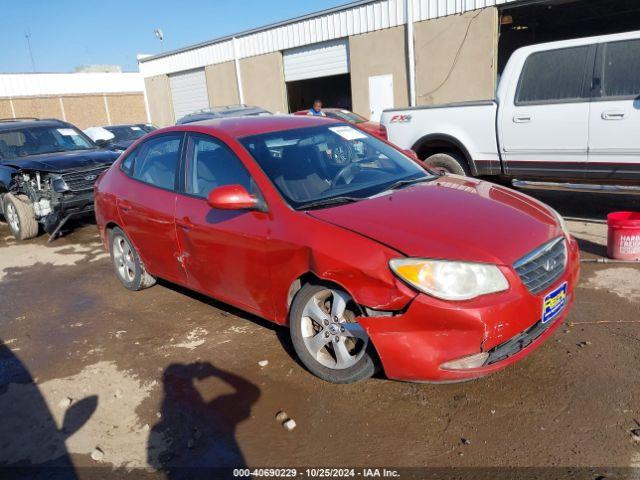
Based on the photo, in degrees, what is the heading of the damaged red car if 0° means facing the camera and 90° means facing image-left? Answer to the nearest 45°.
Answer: approximately 315°

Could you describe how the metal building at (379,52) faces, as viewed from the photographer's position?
facing the viewer and to the left of the viewer

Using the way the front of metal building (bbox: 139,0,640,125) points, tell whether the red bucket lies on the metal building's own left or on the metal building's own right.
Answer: on the metal building's own left

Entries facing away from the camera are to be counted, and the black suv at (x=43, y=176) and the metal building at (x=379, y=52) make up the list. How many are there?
0

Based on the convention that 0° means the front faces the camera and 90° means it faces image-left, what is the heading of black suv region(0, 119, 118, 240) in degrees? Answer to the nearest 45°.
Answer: approximately 315°

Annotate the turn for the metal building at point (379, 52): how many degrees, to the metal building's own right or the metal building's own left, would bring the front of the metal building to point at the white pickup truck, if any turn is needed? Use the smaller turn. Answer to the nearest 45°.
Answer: approximately 45° to the metal building's own left

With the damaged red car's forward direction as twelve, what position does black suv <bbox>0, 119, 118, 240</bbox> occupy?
The black suv is roughly at 6 o'clock from the damaged red car.

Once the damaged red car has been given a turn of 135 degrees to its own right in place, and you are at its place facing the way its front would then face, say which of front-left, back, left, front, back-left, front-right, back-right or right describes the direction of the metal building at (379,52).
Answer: right

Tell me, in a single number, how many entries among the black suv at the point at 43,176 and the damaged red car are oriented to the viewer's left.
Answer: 0

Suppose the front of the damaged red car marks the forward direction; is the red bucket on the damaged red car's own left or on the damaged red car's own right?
on the damaged red car's own left

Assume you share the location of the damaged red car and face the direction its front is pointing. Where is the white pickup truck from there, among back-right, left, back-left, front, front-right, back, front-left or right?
left
